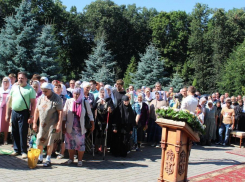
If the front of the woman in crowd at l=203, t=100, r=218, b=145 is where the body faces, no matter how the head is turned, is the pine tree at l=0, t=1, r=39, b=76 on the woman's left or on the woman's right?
on the woman's right

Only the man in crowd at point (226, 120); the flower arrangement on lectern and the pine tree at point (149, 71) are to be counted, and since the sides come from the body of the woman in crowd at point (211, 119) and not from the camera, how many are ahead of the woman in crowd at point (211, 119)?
1

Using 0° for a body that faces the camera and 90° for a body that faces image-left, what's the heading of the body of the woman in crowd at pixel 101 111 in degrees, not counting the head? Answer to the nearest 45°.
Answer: approximately 0°

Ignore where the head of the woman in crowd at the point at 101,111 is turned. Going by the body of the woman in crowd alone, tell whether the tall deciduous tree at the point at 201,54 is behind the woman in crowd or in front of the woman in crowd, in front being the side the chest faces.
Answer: behind

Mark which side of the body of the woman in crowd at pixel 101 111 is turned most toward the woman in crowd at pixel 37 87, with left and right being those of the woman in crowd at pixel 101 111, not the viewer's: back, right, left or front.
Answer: right

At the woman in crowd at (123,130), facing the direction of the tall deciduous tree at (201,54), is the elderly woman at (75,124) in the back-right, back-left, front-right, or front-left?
back-left

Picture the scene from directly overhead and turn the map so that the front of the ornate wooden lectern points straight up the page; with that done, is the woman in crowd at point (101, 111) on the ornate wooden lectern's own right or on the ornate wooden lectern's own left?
on the ornate wooden lectern's own right

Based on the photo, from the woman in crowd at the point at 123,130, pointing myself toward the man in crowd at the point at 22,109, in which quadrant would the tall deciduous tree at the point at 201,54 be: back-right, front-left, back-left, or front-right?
back-right
